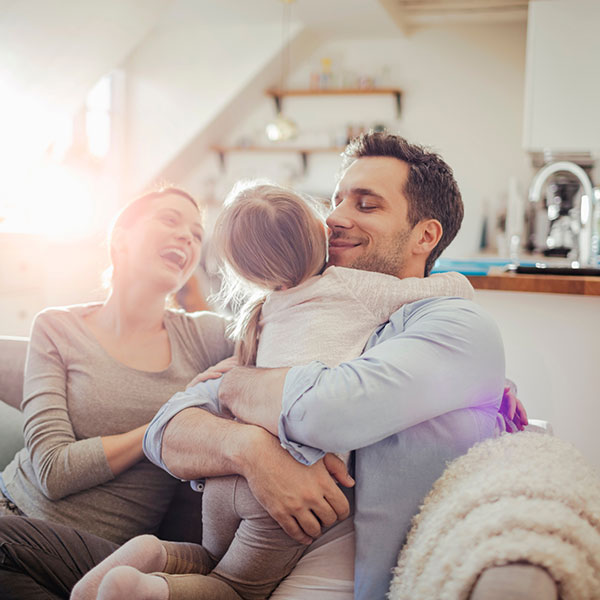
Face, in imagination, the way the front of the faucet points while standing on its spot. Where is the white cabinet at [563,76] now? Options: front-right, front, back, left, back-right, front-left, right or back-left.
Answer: right

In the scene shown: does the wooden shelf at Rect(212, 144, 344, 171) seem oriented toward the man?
yes

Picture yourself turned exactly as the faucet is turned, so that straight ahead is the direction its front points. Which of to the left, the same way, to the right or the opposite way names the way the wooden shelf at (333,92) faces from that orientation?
to the left

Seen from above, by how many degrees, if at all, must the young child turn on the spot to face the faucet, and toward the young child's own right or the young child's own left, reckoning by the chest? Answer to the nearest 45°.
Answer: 0° — they already face it

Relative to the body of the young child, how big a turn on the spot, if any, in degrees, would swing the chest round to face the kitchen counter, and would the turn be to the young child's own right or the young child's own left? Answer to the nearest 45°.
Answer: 0° — they already face it

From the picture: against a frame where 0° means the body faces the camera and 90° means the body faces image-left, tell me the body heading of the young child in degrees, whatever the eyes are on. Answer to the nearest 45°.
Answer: approximately 225°

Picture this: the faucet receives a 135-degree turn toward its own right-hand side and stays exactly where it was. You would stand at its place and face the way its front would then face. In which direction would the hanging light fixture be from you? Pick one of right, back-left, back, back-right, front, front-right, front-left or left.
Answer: left

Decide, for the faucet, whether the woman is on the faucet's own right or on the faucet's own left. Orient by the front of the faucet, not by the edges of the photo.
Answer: on the faucet's own left

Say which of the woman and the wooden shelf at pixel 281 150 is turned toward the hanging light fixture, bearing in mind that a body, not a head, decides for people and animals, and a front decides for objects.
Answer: the wooden shelf

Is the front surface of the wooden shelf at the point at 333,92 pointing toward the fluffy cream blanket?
yes

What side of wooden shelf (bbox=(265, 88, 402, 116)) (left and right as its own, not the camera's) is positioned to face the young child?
front

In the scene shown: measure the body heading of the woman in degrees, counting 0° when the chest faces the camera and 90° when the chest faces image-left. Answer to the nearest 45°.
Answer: approximately 315°

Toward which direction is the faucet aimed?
to the viewer's left

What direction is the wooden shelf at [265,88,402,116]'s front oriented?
toward the camera

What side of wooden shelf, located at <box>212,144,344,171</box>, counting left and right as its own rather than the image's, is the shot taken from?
front

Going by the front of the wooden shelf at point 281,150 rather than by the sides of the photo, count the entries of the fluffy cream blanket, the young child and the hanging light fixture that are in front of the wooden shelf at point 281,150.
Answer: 3

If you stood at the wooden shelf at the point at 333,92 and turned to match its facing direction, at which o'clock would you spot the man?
The man is roughly at 12 o'clock from the wooden shelf.
